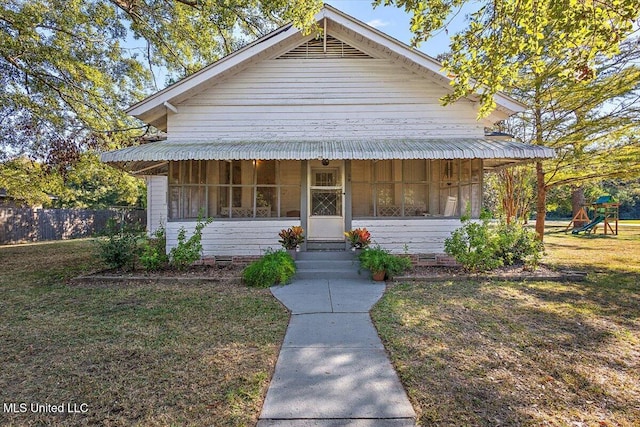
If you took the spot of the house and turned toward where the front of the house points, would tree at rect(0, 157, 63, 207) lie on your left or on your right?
on your right

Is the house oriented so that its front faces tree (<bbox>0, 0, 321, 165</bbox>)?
no

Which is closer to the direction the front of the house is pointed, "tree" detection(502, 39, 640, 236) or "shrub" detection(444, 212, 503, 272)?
the shrub

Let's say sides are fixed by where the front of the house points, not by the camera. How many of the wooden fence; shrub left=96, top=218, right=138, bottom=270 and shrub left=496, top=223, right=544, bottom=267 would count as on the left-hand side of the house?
1

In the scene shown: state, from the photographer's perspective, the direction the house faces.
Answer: facing the viewer

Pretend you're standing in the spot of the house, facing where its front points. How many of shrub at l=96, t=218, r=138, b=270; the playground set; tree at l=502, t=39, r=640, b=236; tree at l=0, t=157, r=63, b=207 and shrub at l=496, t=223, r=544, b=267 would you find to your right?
2

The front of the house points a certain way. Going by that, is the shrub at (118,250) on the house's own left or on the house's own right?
on the house's own right

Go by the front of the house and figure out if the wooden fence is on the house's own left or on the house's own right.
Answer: on the house's own right

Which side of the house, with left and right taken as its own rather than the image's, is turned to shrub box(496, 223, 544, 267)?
left

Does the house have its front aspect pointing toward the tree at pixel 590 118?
no

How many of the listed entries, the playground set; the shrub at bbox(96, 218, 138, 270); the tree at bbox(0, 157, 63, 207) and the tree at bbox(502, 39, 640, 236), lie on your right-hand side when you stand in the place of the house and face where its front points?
2

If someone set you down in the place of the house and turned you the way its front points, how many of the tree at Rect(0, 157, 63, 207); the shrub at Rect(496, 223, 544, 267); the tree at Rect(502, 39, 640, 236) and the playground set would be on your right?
1

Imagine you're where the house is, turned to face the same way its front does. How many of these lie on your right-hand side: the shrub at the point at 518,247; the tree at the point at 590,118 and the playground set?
0

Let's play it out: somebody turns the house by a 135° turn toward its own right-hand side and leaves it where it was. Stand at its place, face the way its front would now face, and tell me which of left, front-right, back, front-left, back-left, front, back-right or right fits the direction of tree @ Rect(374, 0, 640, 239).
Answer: back

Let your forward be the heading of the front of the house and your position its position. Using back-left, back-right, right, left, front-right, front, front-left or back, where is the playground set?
back-left
